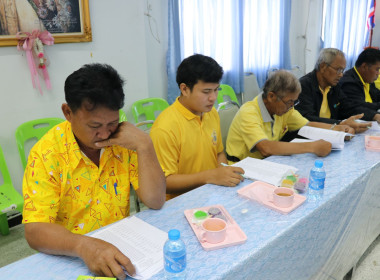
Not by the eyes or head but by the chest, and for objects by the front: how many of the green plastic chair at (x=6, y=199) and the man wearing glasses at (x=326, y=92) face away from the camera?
0

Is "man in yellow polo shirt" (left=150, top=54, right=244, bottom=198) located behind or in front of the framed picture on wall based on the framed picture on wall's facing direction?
in front

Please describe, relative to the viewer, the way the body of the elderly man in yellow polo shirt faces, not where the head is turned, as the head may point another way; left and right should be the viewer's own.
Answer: facing the viewer and to the right of the viewer

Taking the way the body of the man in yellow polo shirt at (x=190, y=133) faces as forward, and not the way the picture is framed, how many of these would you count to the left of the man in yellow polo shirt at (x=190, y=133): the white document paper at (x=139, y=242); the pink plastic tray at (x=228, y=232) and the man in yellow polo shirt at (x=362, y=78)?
1
